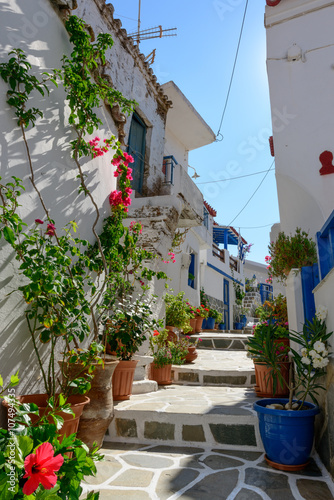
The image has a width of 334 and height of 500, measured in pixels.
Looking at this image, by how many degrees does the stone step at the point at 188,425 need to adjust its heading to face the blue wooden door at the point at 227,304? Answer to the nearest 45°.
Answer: approximately 180°

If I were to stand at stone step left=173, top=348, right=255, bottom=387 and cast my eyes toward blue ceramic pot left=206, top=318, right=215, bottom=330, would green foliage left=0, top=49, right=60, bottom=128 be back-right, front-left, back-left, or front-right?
back-left

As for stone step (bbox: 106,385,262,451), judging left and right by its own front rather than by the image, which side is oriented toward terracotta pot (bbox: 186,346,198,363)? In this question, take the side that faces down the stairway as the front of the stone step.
back

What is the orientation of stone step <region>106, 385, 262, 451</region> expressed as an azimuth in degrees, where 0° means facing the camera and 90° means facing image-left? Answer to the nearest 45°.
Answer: approximately 0°

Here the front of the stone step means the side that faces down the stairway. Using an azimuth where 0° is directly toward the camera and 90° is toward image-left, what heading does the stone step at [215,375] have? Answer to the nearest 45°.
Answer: approximately 0°

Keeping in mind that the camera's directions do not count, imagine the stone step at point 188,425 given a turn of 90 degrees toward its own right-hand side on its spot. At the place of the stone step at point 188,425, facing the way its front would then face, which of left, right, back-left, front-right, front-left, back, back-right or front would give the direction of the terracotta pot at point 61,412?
front-left

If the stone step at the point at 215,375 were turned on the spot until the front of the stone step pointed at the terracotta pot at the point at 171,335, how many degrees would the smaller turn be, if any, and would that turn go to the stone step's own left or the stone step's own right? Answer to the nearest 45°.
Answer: approximately 135° to the stone step's own right

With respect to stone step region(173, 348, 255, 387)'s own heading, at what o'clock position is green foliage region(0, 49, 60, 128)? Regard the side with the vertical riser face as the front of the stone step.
The green foliage is roughly at 1 o'clock from the stone step.

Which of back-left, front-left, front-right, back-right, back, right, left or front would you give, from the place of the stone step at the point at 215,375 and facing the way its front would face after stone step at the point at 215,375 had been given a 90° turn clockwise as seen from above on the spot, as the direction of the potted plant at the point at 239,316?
right

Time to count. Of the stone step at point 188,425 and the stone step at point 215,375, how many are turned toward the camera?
2

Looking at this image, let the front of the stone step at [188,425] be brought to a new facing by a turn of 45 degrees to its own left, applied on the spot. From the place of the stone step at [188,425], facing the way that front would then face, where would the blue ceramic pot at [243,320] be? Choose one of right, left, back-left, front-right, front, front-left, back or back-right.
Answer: back-left

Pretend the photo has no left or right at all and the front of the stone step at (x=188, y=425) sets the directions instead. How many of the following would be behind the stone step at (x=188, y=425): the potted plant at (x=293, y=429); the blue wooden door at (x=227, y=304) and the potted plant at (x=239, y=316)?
2

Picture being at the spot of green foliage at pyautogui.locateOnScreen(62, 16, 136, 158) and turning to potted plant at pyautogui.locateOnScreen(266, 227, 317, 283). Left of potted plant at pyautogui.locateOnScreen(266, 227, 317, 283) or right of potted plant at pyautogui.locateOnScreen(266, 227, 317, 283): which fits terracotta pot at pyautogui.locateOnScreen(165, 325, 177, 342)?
left

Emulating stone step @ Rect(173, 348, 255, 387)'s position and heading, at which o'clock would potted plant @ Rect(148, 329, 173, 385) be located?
The potted plant is roughly at 2 o'clock from the stone step.
